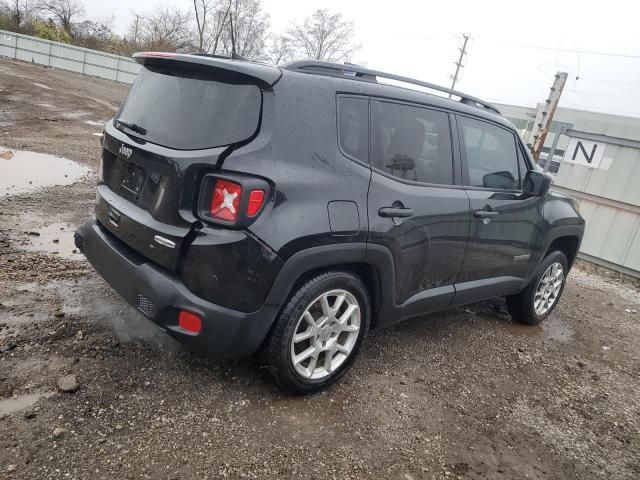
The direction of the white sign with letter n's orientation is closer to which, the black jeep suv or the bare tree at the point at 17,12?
the black jeep suv

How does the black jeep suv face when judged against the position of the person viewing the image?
facing away from the viewer and to the right of the viewer

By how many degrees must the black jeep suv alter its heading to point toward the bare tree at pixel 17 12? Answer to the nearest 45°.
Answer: approximately 90° to its left

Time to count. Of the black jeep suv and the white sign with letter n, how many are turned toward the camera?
1

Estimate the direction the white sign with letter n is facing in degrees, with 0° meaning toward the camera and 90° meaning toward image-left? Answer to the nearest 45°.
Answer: approximately 0°

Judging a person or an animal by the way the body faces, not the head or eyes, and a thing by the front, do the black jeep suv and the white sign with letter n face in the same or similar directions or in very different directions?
very different directions

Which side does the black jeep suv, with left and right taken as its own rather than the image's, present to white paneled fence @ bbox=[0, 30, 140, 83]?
left

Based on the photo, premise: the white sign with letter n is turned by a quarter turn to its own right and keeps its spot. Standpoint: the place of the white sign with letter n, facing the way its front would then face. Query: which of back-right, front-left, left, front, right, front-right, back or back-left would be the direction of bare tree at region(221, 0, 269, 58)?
front-right

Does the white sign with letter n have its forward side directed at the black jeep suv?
yes

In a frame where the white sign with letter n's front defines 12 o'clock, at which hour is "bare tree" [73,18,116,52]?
The bare tree is roughly at 4 o'clock from the white sign with letter n.
